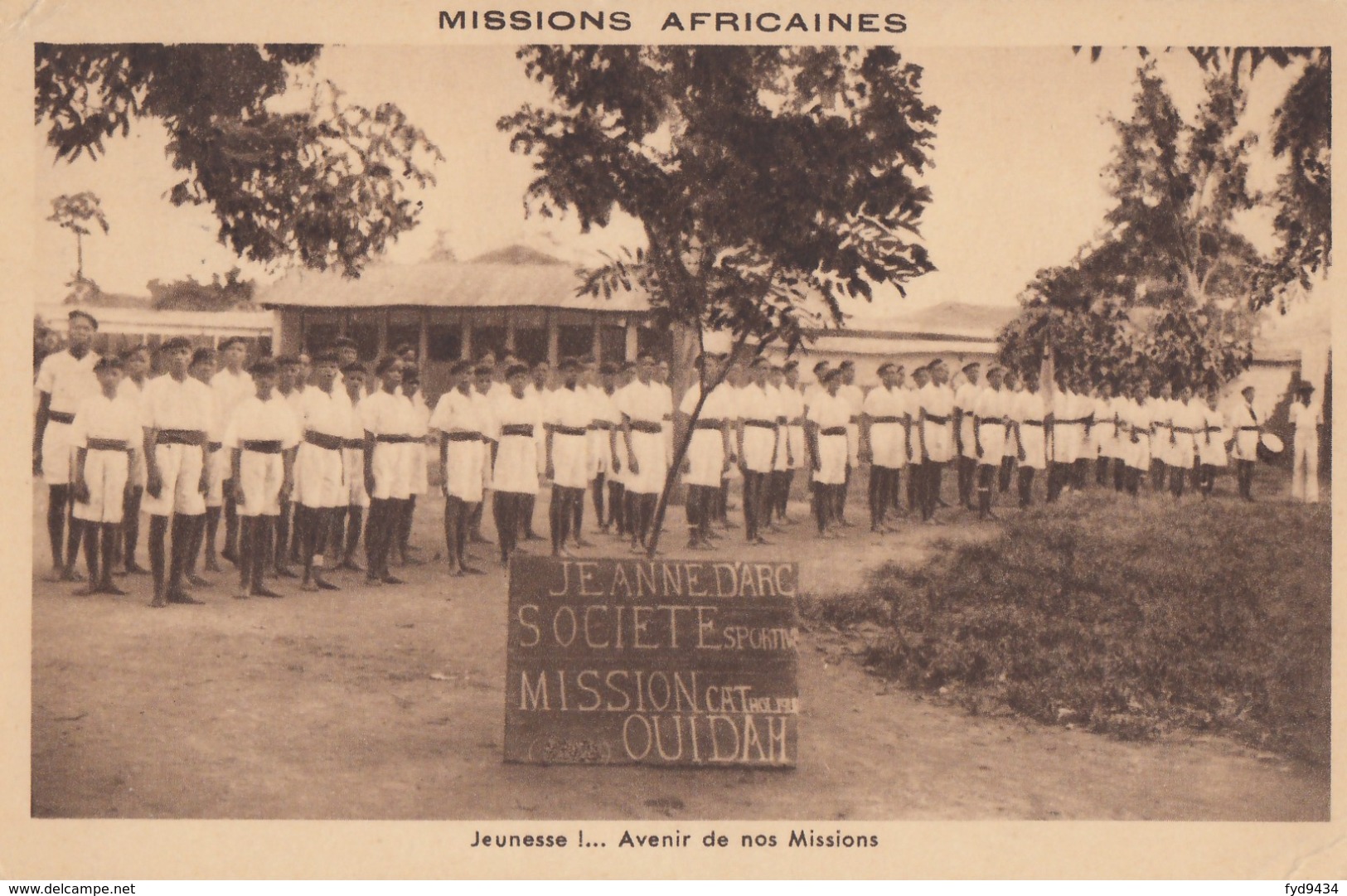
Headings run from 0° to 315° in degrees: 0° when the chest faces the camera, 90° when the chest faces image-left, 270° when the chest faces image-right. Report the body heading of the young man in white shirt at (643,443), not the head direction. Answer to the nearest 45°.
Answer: approximately 0°

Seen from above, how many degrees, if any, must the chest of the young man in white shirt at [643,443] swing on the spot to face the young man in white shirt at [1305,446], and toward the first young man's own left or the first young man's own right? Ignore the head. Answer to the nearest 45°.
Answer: approximately 90° to the first young man's own left

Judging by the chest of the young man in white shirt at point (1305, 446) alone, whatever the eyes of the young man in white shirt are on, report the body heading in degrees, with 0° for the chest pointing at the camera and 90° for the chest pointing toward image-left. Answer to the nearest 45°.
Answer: approximately 0°

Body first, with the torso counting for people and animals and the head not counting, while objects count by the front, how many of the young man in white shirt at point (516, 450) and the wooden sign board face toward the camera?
2

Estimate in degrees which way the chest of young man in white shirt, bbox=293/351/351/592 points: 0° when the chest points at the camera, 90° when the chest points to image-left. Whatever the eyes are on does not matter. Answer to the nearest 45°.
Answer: approximately 315°

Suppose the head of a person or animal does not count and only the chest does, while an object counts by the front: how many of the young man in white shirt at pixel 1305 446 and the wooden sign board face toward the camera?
2
